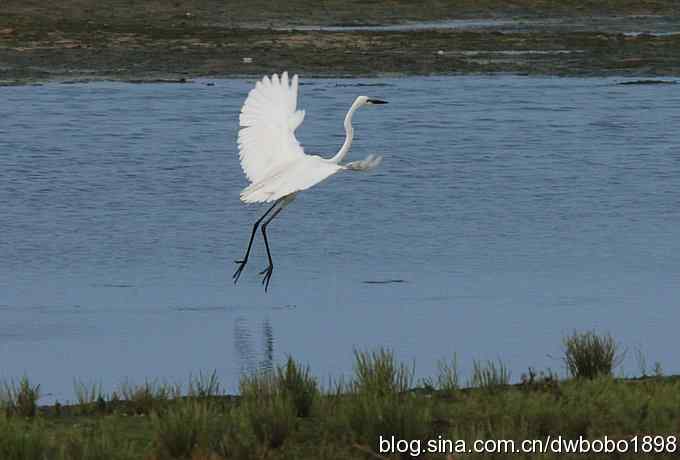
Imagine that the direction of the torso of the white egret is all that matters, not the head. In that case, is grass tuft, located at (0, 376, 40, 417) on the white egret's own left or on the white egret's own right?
on the white egret's own right

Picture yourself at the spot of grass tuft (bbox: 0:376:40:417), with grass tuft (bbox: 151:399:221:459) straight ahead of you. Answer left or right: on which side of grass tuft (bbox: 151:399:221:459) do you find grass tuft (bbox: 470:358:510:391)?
left

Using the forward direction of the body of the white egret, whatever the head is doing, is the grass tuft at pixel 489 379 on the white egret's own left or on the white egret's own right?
on the white egret's own right

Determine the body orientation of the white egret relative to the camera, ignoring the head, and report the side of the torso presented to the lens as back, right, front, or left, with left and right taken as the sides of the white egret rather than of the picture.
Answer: right

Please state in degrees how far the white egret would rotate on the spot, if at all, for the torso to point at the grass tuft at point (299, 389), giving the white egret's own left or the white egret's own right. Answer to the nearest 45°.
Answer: approximately 90° to the white egret's own right

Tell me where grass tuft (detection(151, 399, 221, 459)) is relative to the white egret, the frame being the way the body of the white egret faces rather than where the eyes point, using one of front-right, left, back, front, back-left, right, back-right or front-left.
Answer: right

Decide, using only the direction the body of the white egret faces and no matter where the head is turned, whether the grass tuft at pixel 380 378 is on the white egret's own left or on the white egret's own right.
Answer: on the white egret's own right
